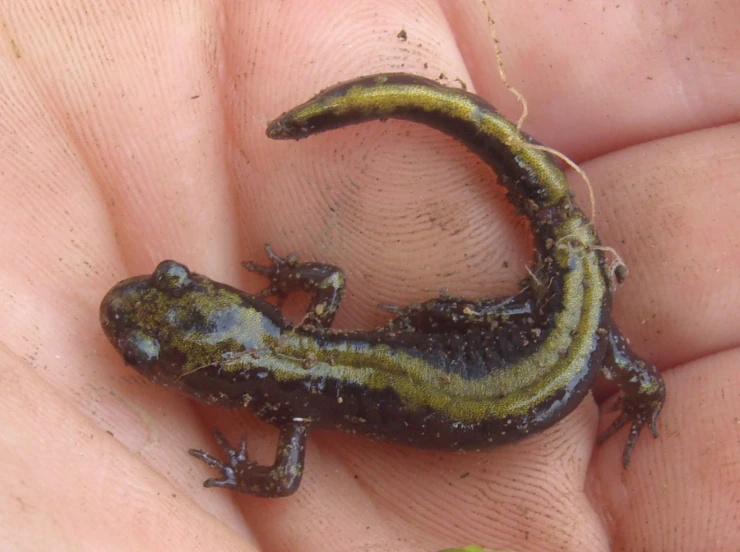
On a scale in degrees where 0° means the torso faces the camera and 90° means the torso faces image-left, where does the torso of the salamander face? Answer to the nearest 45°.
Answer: approximately 90°
